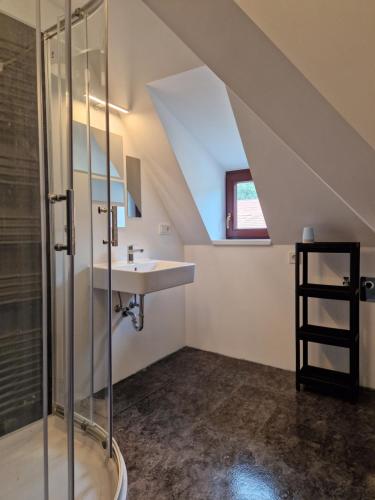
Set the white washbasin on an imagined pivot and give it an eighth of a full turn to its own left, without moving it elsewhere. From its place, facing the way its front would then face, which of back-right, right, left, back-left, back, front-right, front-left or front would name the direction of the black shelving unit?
front

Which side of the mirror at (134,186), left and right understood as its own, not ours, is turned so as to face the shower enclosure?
right

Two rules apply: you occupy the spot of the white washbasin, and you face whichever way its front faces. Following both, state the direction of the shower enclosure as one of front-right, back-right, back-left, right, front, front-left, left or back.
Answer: right

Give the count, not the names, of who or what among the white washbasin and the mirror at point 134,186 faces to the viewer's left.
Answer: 0

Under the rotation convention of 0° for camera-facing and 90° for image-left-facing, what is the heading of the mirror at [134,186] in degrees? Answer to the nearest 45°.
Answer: approximately 315°

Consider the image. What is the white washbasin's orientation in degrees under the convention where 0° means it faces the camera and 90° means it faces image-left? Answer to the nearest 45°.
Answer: approximately 315°

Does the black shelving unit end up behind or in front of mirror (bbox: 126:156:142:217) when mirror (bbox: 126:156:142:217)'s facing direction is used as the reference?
in front

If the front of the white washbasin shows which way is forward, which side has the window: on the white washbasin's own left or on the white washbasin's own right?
on the white washbasin's own left
